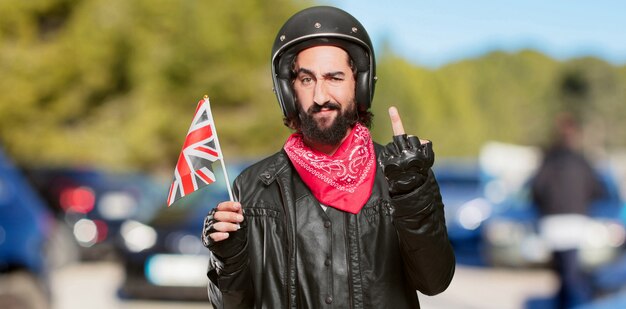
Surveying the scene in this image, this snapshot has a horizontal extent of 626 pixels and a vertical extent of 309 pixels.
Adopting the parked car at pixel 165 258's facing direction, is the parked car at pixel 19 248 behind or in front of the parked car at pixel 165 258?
in front

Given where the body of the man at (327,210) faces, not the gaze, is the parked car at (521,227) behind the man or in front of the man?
behind

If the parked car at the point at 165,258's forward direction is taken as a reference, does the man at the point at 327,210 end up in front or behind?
in front

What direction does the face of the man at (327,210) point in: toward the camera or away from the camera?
toward the camera

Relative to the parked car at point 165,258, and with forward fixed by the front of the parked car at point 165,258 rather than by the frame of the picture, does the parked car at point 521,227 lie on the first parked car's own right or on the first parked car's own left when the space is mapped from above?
on the first parked car's own left

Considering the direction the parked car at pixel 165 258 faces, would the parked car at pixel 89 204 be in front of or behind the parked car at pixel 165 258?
behind

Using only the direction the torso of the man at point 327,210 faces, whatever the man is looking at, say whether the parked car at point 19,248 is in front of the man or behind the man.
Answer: behind

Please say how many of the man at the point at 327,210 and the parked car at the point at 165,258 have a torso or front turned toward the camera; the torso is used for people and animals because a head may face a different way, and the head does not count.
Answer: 2

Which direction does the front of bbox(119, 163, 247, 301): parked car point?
toward the camera

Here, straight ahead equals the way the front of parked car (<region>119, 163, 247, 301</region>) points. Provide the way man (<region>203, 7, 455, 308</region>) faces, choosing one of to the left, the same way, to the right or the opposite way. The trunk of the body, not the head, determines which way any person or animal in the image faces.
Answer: the same way
